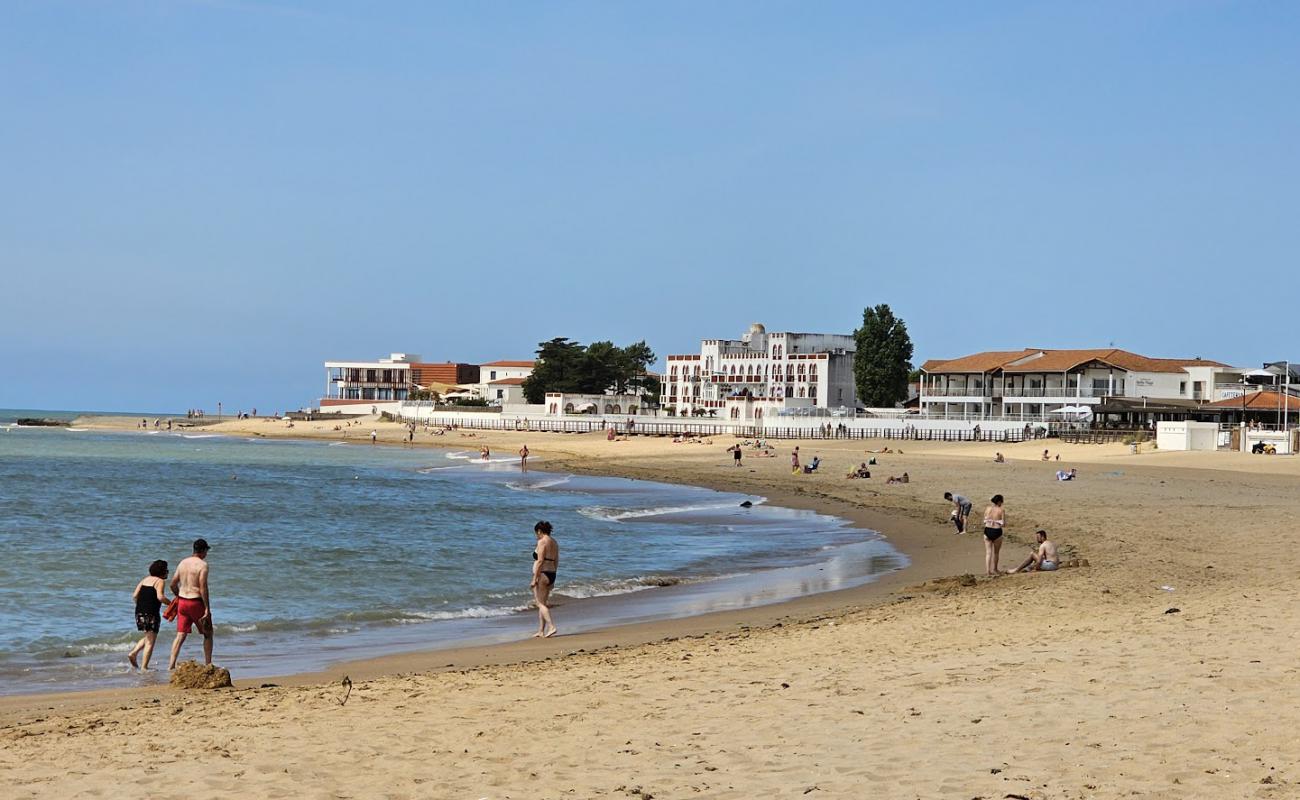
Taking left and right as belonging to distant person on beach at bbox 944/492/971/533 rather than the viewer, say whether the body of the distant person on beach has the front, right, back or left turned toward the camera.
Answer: left

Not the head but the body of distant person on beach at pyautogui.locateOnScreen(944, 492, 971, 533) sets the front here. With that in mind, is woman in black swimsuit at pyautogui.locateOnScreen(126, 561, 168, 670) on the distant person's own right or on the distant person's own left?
on the distant person's own left

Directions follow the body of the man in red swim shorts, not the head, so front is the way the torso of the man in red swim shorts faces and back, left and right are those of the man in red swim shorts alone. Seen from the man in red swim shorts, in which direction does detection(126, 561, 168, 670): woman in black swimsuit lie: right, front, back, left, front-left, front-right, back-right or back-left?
left

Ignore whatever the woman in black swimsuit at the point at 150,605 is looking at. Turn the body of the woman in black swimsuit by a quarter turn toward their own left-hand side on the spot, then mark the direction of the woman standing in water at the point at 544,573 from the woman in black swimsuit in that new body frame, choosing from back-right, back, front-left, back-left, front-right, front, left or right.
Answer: back-right

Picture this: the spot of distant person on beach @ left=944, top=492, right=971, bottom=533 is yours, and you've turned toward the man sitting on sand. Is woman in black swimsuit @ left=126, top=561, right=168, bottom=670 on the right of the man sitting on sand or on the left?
right

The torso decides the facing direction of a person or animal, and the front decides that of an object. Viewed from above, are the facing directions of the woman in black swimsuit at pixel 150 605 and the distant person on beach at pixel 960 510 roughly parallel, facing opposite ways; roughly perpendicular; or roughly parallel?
roughly perpendicular

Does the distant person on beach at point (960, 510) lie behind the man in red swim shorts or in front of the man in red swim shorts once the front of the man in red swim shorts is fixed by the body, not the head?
in front

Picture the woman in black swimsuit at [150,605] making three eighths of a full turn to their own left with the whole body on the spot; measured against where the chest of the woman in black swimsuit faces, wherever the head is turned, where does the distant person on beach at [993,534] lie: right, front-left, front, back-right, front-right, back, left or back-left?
back

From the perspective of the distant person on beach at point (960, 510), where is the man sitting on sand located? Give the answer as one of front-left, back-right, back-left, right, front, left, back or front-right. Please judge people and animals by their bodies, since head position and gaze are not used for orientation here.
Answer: left

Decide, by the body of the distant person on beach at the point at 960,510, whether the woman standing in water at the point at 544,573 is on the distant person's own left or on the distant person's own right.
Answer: on the distant person's own left

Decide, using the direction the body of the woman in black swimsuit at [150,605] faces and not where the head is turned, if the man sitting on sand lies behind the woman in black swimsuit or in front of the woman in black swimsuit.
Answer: in front

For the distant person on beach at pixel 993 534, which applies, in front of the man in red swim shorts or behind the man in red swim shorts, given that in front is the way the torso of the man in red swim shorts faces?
in front

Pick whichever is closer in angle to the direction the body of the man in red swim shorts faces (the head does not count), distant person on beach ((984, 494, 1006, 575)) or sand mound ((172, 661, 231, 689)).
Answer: the distant person on beach
